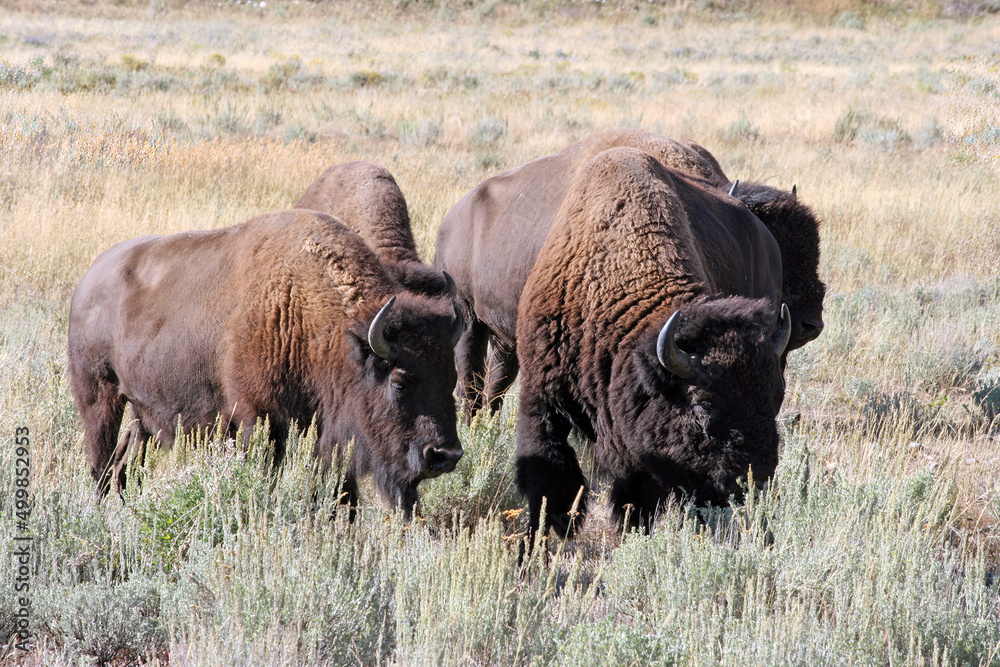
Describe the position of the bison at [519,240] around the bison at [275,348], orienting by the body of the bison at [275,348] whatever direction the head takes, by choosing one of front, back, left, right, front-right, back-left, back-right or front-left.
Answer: left

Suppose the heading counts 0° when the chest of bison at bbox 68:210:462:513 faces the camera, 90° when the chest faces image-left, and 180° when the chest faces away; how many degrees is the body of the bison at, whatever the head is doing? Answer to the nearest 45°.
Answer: approximately 315°

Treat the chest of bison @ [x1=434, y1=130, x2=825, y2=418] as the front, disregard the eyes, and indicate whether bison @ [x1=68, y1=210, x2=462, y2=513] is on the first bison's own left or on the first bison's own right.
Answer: on the first bison's own right

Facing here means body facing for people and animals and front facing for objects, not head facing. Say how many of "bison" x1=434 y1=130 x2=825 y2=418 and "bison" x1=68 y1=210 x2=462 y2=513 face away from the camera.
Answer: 0

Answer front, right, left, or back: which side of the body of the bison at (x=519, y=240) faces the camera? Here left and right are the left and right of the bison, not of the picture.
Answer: right
